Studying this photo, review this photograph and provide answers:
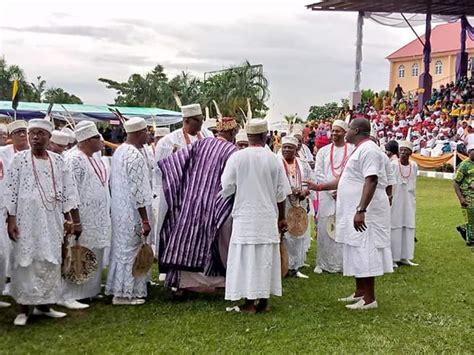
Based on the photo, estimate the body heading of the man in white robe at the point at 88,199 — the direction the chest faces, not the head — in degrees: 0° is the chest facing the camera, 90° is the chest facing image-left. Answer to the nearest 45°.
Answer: approximately 315°

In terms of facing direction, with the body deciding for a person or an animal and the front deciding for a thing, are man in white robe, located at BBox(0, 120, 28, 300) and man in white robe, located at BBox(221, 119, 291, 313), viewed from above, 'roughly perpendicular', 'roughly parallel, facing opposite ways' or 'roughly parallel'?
roughly parallel, facing opposite ways

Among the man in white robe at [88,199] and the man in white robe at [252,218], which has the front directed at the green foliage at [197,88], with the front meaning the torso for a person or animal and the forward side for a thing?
the man in white robe at [252,218]

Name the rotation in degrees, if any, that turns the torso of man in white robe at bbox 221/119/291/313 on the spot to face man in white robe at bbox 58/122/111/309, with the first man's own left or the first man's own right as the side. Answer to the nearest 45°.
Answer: approximately 90° to the first man's own left

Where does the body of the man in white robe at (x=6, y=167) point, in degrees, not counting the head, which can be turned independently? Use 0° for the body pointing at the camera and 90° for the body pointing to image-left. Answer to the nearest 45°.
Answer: approximately 315°

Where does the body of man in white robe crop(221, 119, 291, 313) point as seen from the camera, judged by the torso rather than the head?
away from the camera

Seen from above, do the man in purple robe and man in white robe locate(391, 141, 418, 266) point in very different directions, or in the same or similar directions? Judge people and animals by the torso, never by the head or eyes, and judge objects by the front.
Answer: very different directions

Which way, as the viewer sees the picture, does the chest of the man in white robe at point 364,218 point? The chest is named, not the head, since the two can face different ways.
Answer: to the viewer's left

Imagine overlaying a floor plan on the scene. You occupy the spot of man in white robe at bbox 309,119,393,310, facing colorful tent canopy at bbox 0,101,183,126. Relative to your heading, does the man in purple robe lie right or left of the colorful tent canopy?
left

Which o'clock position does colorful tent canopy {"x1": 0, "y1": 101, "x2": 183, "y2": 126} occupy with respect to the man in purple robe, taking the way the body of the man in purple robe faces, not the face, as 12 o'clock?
The colorful tent canopy is roughly at 10 o'clock from the man in purple robe.

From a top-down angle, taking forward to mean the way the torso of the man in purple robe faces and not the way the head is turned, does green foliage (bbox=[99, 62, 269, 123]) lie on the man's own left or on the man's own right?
on the man's own left
